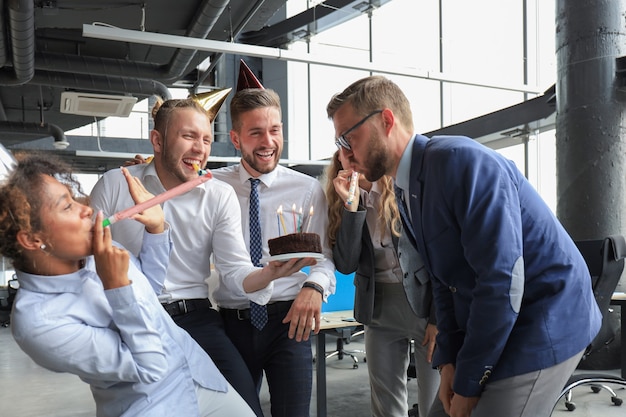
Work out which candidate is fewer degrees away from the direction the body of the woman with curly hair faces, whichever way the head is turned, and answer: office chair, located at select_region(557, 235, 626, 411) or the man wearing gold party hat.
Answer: the office chair

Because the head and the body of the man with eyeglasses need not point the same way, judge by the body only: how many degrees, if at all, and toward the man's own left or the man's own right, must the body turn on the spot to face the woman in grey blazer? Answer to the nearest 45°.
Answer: approximately 45° to the man's own right

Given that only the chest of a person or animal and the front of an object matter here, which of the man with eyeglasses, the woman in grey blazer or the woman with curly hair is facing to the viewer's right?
the woman with curly hair

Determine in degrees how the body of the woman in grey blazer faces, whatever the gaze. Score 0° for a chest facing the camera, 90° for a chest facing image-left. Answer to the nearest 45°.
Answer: approximately 0°

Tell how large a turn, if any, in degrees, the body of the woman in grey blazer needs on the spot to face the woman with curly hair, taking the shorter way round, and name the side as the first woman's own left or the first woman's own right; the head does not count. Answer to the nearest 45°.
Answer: approximately 45° to the first woman's own right

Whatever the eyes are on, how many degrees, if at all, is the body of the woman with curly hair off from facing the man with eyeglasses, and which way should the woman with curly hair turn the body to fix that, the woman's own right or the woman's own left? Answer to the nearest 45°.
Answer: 0° — they already face them

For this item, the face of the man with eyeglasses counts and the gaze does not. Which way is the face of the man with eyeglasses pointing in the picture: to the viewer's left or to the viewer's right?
to the viewer's left

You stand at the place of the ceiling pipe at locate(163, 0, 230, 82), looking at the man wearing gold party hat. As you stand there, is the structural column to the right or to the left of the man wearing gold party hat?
left

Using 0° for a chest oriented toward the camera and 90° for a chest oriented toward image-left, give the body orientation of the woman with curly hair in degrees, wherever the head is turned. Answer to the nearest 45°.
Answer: approximately 270°

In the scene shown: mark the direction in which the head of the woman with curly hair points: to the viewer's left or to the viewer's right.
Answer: to the viewer's right

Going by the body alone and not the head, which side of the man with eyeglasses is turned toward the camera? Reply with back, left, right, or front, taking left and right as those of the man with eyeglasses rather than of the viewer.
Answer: left

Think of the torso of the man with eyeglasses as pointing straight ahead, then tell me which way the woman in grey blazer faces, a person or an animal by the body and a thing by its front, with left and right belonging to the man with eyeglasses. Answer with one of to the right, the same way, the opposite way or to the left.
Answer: to the left

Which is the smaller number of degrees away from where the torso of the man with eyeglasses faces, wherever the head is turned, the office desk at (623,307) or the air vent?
the air vent
